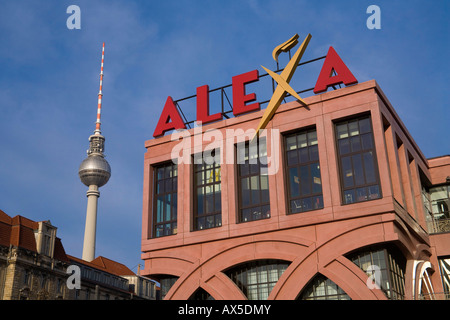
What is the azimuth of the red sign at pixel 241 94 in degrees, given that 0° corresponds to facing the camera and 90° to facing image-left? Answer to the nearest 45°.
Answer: approximately 45°

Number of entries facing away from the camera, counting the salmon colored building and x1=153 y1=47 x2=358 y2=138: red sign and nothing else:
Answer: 0

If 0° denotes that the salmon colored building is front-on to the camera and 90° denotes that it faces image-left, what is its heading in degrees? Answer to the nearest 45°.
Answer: approximately 45°
